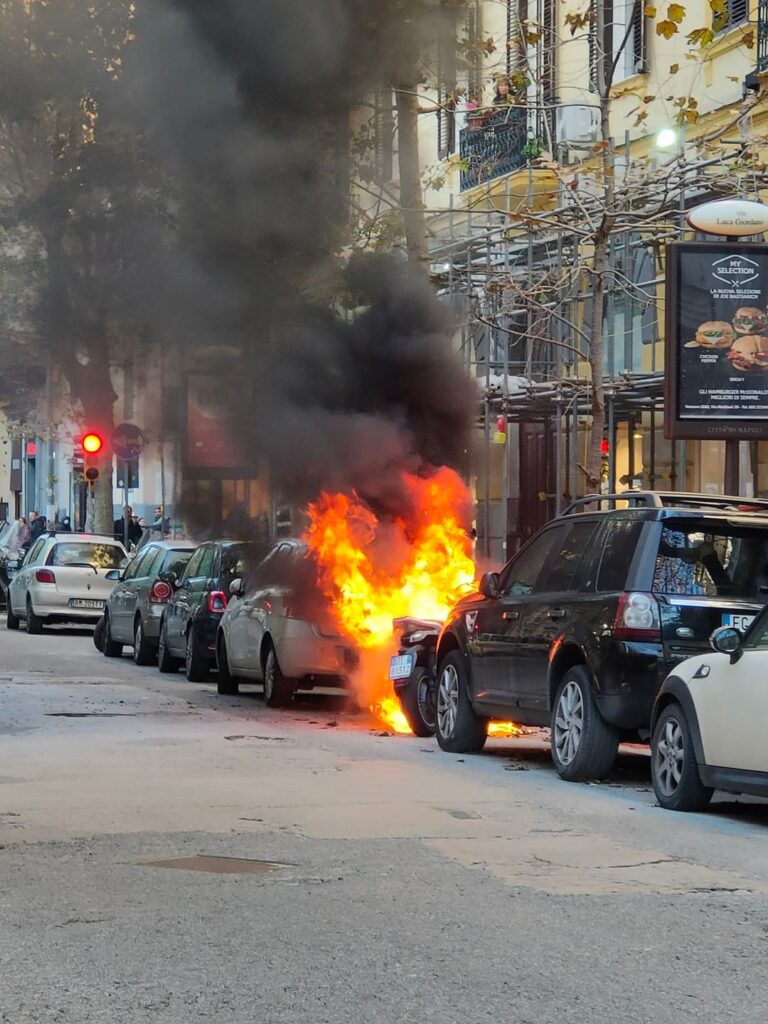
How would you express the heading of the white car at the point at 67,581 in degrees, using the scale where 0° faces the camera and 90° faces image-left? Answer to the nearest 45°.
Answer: approximately 135°

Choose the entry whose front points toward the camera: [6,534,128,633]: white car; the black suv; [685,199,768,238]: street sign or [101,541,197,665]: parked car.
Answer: the street sign

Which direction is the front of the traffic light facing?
toward the camera

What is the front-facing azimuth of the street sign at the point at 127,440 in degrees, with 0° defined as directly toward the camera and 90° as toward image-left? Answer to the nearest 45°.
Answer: approximately 0°

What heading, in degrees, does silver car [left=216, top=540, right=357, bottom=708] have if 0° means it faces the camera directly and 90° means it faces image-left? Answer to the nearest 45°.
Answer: approximately 135°

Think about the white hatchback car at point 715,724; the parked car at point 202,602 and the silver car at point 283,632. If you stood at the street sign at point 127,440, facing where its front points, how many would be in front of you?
3

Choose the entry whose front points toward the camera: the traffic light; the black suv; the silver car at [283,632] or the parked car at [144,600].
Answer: the traffic light

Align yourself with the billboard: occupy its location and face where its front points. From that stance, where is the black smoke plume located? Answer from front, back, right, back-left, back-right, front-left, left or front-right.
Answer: right

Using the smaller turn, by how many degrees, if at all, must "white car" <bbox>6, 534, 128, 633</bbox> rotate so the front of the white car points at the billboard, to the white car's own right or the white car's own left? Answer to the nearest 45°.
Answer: approximately 180°

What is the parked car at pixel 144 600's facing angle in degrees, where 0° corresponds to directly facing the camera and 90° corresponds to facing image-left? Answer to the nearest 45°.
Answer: approximately 135°

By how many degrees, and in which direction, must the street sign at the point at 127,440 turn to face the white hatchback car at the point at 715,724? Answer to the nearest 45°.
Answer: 0° — it already faces it
